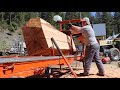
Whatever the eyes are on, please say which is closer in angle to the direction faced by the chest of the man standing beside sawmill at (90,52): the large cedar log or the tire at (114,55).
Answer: the large cedar log

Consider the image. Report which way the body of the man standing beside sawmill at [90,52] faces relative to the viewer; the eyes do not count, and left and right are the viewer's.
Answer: facing to the left of the viewer
